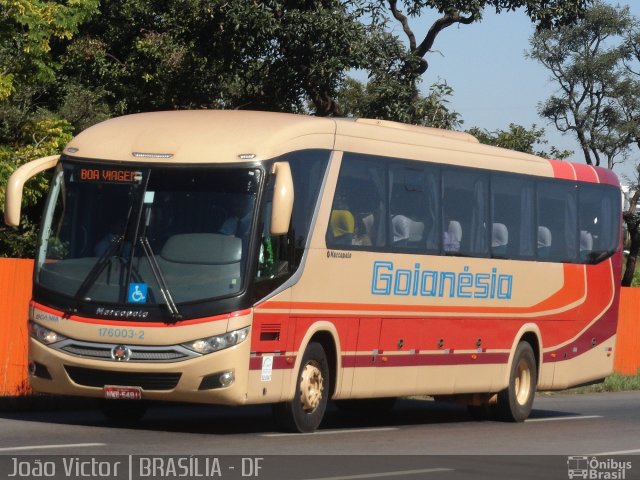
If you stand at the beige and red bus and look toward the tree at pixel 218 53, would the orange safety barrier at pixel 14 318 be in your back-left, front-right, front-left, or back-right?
front-left

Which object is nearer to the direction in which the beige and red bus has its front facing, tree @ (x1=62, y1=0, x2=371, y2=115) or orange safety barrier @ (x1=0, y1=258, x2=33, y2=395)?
the orange safety barrier

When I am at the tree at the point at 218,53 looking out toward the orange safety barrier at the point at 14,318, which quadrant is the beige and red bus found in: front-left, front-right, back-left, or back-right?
front-left

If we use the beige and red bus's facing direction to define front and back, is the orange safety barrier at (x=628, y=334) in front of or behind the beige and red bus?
behind

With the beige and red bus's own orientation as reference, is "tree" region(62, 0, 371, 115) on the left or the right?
on its right

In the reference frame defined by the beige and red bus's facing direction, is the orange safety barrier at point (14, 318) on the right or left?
on its right

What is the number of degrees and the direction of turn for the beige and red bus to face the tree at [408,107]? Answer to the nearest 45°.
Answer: approximately 135° to its right

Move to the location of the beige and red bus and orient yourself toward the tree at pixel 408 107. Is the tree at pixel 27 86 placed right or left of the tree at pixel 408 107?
left

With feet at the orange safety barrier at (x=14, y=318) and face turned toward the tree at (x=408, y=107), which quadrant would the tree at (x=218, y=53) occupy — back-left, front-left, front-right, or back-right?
front-left

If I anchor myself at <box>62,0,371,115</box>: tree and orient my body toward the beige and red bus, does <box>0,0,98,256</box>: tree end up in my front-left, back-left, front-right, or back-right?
front-right
